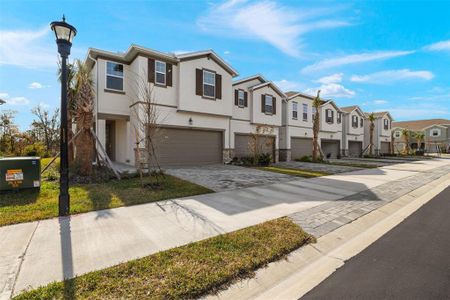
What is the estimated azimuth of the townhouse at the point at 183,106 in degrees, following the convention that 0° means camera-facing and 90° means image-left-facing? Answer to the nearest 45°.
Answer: approximately 315°

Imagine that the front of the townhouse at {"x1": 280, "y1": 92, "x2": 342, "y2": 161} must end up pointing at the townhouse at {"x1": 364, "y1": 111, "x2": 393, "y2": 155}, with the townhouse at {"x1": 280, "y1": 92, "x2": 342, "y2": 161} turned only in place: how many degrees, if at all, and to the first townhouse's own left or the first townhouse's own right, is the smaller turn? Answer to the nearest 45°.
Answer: approximately 90° to the first townhouse's own left

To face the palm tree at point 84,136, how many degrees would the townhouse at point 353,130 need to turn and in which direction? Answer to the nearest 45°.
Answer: approximately 45° to its right

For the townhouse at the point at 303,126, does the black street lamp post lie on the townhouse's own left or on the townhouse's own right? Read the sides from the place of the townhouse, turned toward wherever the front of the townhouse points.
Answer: on the townhouse's own right

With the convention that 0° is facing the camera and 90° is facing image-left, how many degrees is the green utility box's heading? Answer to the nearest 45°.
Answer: approximately 0°

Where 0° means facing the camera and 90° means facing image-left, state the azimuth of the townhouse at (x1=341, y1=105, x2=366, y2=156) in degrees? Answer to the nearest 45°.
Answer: approximately 315°

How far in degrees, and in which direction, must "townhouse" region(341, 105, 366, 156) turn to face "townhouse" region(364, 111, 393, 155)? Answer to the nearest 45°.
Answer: approximately 90° to its left

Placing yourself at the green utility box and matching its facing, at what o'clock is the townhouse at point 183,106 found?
The townhouse is roughly at 8 o'clock from the green utility box.

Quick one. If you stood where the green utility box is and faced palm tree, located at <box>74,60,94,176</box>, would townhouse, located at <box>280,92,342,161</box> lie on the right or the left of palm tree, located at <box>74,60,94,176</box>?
right

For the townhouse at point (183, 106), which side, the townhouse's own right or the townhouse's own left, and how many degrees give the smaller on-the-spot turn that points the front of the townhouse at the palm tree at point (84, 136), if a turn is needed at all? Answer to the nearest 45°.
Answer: approximately 90° to the townhouse's own right
